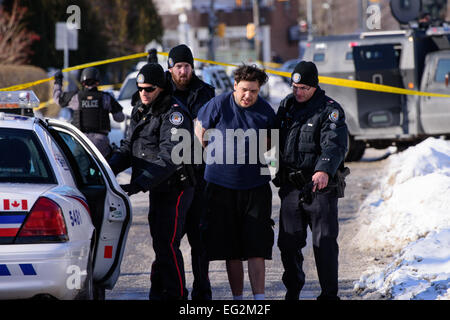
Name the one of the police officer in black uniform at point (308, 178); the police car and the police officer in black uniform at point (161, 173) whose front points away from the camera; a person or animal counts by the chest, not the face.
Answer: the police car

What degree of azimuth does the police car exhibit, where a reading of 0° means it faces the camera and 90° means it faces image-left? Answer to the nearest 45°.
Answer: approximately 180°

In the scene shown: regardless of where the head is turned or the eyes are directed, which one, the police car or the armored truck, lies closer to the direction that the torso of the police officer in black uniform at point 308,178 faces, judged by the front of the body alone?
the police car

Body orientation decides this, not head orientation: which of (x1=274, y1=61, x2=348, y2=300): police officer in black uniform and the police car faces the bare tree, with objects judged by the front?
the police car

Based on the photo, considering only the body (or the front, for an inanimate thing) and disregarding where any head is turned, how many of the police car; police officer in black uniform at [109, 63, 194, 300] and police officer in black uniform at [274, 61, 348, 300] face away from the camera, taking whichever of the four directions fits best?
1

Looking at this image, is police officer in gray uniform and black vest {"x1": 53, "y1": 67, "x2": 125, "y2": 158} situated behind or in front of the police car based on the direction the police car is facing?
in front

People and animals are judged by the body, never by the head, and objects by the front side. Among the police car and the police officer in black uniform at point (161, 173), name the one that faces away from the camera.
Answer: the police car

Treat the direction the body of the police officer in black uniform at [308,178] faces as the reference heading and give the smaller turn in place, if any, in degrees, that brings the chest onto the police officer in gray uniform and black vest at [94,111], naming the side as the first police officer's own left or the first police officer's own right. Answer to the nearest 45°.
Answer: approximately 90° to the first police officer's own right
